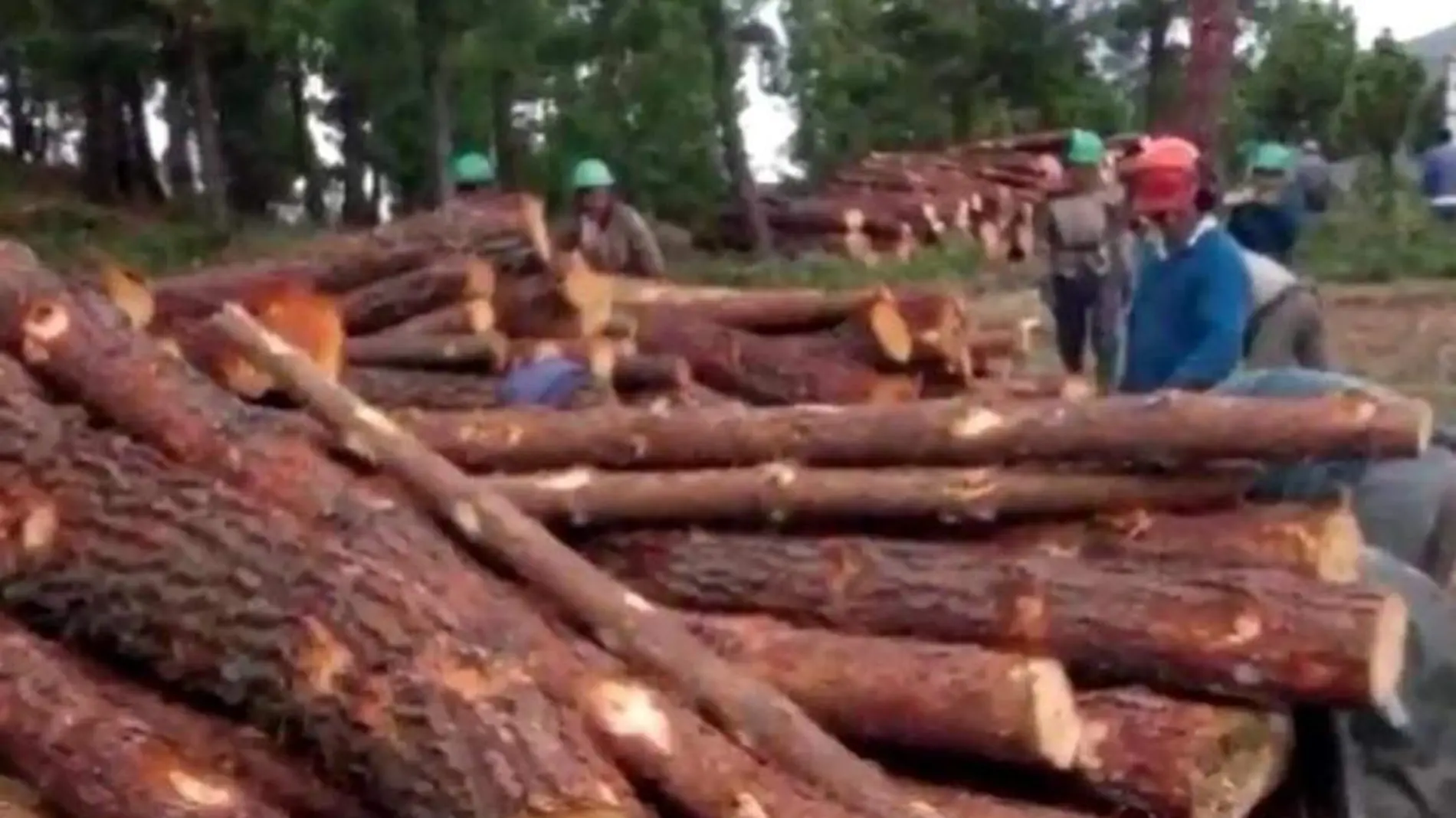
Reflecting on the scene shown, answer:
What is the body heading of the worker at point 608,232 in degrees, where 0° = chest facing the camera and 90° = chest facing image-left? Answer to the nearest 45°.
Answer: approximately 45°

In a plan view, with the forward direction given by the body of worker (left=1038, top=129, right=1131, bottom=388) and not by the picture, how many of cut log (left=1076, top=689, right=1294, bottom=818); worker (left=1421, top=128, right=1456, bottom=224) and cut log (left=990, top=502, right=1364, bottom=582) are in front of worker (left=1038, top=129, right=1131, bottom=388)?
2

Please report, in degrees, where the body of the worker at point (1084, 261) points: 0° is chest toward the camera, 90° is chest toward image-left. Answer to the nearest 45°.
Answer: approximately 0°

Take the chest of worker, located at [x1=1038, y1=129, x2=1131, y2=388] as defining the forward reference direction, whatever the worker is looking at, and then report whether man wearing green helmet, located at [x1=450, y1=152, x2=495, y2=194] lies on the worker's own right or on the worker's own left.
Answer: on the worker's own right

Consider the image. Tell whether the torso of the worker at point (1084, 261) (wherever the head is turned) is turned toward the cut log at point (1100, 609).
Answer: yes

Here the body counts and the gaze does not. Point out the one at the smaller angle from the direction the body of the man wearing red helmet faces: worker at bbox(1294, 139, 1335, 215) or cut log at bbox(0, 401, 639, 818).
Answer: the cut log

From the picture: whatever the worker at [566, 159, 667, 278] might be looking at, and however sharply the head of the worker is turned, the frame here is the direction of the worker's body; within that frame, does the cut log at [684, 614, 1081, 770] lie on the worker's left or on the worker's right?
on the worker's left

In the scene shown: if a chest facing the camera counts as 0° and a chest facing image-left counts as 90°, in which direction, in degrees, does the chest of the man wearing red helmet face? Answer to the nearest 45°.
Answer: approximately 45°

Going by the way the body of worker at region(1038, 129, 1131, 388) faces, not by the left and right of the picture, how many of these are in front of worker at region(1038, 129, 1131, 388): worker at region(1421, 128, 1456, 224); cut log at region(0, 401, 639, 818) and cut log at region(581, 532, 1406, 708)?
2

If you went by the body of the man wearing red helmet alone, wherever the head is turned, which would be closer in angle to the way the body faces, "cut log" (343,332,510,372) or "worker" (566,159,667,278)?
the cut log
